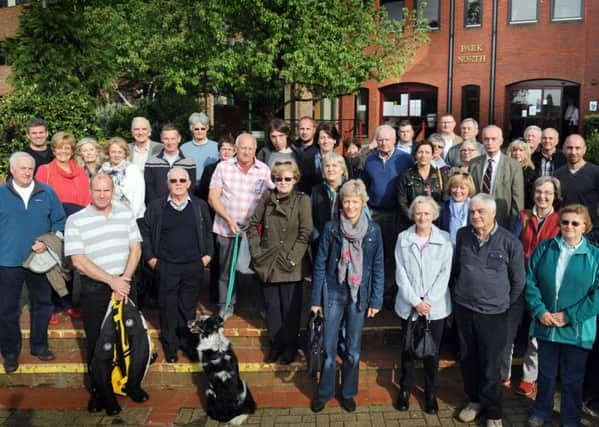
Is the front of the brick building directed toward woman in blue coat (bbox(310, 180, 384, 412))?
yes

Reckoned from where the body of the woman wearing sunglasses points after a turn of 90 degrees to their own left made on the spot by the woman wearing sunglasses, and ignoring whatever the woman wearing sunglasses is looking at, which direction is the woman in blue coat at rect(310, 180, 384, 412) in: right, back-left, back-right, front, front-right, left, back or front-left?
front-right

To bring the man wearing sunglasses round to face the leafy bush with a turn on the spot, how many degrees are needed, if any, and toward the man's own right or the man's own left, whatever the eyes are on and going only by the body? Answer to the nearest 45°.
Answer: approximately 180°

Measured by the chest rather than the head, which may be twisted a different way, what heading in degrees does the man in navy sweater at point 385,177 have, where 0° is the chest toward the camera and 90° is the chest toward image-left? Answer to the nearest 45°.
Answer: approximately 0°

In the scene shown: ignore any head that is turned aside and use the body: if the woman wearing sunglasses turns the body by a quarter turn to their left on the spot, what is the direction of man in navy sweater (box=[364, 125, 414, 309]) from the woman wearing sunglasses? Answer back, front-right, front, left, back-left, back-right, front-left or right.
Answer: front-left

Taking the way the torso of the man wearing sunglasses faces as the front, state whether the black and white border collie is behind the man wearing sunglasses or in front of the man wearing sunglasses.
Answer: in front

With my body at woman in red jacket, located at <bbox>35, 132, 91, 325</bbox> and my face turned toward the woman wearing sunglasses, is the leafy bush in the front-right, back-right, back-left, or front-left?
back-left

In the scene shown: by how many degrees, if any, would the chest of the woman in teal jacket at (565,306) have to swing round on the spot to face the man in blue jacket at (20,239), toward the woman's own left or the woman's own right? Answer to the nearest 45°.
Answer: approximately 45° to the woman's own right

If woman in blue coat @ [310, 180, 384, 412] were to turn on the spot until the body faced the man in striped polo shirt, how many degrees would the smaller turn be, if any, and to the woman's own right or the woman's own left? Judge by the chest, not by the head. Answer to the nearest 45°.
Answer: approximately 90° to the woman's own right
